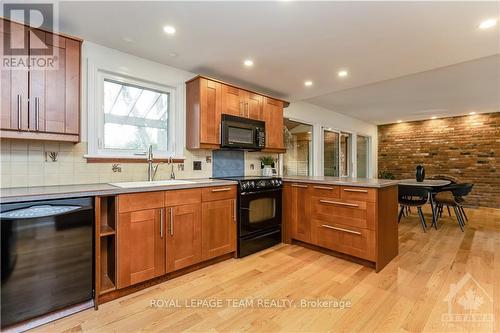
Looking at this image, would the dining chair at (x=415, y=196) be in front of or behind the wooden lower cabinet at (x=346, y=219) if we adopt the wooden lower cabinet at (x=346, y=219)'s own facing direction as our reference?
behind

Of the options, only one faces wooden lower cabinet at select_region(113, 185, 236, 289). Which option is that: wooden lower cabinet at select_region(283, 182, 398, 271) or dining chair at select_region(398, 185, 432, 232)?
wooden lower cabinet at select_region(283, 182, 398, 271)

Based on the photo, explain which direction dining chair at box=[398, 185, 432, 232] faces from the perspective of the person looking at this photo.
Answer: facing away from the viewer

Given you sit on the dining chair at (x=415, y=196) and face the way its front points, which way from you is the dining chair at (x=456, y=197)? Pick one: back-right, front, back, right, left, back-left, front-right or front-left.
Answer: front-right

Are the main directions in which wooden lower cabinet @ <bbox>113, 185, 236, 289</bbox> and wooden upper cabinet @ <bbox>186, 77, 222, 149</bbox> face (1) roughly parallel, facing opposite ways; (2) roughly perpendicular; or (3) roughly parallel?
roughly parallel

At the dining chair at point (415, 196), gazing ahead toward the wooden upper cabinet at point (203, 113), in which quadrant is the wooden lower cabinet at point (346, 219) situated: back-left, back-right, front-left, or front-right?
front-left

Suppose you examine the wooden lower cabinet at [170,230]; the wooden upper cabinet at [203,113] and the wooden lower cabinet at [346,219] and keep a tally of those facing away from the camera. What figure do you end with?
0

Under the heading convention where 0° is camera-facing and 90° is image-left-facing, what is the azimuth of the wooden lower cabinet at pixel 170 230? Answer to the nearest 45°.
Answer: approximately 315°

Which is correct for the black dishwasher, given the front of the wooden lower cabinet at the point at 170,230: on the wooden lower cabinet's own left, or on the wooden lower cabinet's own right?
on the wooden lower cabinet's own right

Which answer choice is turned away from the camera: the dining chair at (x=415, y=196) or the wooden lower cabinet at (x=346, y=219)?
the dining chair

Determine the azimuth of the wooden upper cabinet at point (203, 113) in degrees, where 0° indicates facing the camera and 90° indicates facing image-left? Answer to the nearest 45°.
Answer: approximately 315°

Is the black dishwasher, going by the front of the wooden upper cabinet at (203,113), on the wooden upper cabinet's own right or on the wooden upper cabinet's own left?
on the wooden upper cabinet's own right

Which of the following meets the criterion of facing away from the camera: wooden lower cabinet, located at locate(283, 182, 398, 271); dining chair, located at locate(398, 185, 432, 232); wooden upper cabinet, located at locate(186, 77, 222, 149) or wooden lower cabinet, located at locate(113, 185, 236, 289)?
the dining chair
